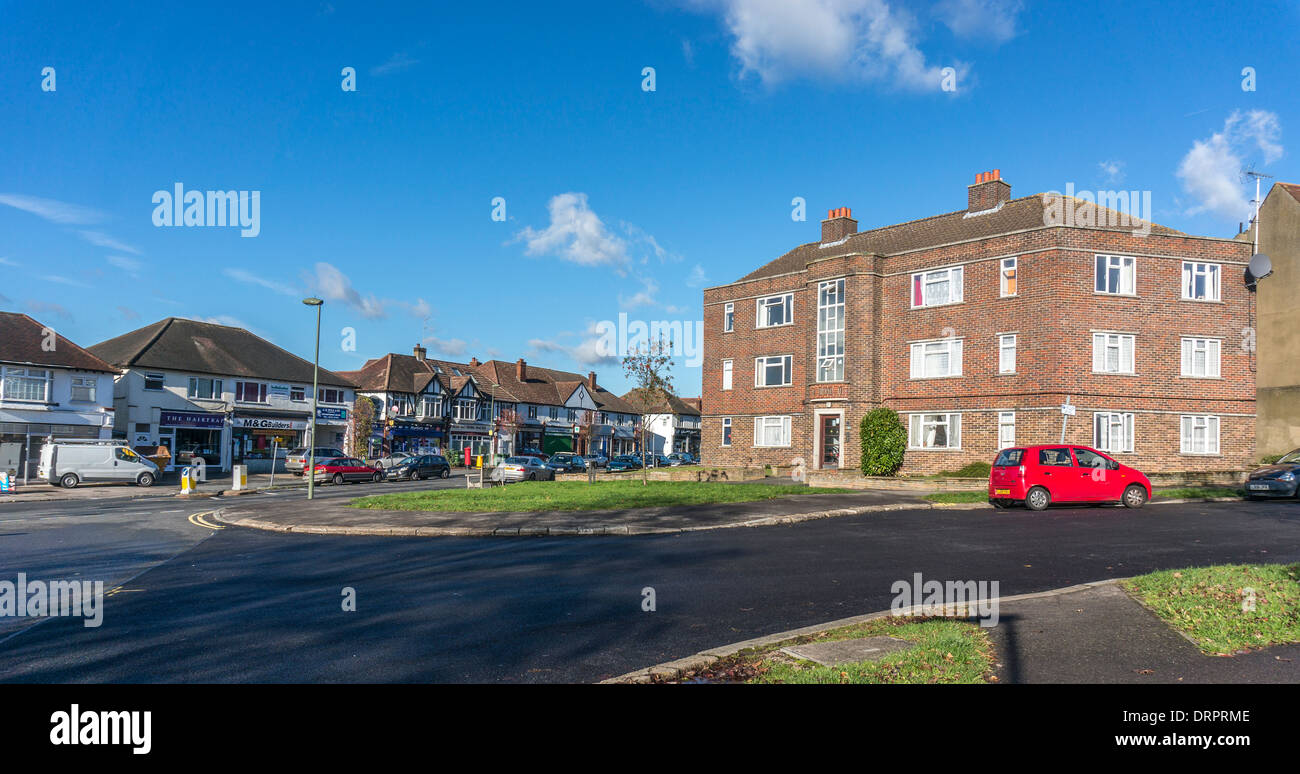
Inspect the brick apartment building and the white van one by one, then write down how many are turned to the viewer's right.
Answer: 1

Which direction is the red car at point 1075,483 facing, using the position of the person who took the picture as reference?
facing away from the viewer and to the right of the viewer

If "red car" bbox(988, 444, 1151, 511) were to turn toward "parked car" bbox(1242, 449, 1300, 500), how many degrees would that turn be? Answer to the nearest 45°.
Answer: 0° — it already faces it

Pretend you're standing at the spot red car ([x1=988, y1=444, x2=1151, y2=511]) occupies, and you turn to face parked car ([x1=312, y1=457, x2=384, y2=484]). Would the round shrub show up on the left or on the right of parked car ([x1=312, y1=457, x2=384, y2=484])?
right

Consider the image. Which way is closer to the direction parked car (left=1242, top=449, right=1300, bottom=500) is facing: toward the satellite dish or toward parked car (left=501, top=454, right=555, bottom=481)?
the parked car

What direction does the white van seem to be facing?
to the viewer's right

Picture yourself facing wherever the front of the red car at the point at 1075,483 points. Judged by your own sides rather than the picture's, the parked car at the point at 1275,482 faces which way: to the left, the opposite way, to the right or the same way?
the opposite way

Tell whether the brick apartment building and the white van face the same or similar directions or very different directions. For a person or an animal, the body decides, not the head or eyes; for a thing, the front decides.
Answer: very different directions
